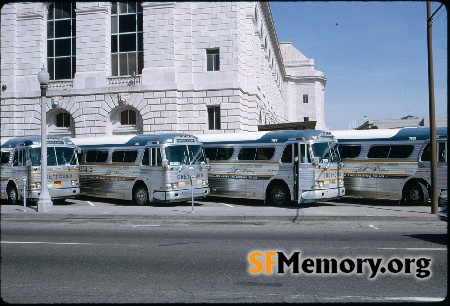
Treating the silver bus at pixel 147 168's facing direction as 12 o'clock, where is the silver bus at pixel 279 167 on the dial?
the silver bus at pixel 279 167 is roughly at 11 o'clock from the silver bus at pixel 147 168.

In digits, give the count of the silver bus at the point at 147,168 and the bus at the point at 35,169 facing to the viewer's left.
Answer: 0

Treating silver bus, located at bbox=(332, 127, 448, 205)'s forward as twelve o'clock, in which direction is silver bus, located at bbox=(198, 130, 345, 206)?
silver bus, located at bbox=(198, 130, 345, 206) is roughly at 4 o'clock from silver bus, located at bbox=(332, 127, 448, 205).

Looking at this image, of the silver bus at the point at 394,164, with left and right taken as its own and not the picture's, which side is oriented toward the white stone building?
back

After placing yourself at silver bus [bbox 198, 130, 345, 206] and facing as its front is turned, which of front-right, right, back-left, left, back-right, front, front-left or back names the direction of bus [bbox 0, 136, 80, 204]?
back-right

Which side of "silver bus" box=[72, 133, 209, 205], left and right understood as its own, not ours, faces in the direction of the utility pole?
front

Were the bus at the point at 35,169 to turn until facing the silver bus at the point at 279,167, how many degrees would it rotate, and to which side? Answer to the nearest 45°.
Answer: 0° — it already faces it

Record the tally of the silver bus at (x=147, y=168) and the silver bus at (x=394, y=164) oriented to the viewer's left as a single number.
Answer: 0

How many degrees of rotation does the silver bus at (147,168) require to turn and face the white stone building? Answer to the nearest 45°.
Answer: approximately 135° to its left

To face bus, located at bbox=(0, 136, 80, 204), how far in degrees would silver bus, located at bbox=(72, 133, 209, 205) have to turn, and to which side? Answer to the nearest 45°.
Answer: approximately 135° to its right

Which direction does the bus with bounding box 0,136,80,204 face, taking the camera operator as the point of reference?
facing the viewer and to the right of the viewer

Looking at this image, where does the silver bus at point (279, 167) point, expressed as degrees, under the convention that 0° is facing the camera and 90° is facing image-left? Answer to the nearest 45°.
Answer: approximately 315°
